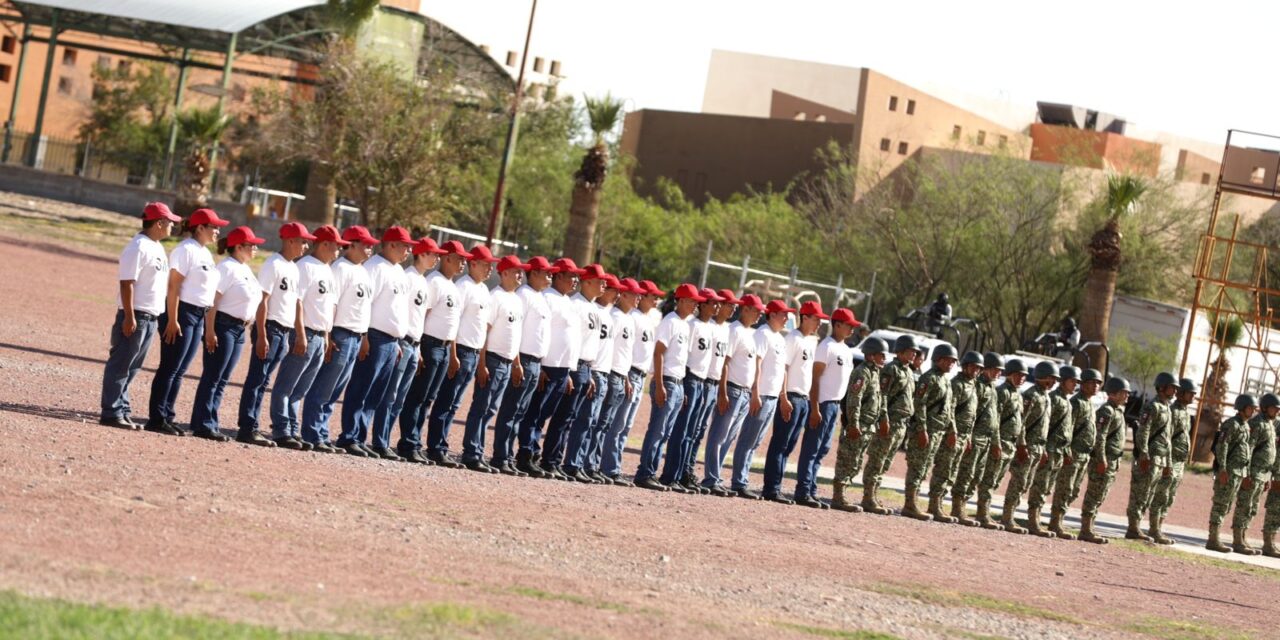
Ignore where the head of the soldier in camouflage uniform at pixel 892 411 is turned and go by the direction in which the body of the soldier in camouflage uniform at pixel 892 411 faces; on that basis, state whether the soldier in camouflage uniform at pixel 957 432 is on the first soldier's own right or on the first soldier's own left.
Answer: on the first soldier's own left

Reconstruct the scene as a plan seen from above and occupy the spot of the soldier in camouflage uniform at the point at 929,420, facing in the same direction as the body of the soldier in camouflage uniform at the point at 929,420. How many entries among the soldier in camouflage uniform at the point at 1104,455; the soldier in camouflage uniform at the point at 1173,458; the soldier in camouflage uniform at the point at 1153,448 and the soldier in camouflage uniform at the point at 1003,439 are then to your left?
4

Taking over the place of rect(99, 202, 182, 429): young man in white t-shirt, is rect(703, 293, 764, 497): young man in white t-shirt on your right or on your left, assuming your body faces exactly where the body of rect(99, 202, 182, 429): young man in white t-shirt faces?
on your left

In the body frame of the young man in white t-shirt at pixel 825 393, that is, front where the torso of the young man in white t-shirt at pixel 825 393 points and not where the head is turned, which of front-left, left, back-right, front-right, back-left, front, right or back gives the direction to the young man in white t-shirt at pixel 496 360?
right

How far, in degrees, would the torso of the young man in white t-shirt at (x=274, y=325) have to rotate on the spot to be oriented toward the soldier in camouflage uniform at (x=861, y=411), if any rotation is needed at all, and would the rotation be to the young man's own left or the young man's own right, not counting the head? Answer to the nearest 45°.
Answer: approximately 45° to the young man's own left

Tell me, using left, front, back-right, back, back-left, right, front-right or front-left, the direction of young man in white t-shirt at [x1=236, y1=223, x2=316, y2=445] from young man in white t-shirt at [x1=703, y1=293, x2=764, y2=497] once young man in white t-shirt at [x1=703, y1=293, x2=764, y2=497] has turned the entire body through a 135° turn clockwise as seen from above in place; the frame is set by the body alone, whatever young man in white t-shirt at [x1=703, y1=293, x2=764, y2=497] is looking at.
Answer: front-left
